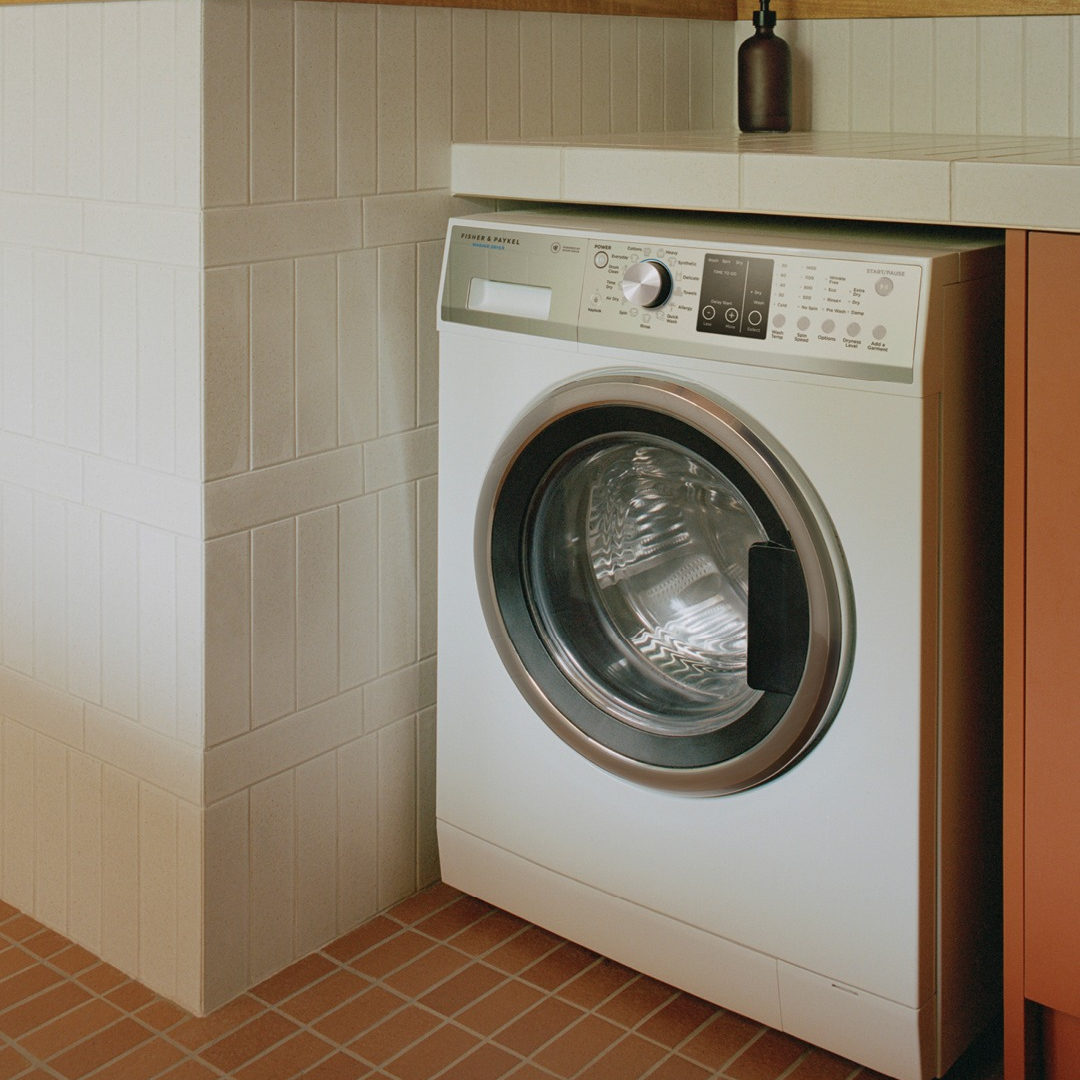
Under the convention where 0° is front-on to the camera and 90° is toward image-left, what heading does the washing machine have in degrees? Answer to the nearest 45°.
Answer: approximately 45°

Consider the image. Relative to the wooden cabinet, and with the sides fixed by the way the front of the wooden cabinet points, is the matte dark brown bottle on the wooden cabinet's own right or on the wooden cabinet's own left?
on the wooden cabinet's own right

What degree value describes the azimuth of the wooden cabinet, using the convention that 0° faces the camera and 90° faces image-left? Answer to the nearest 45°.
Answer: approximately 45°
